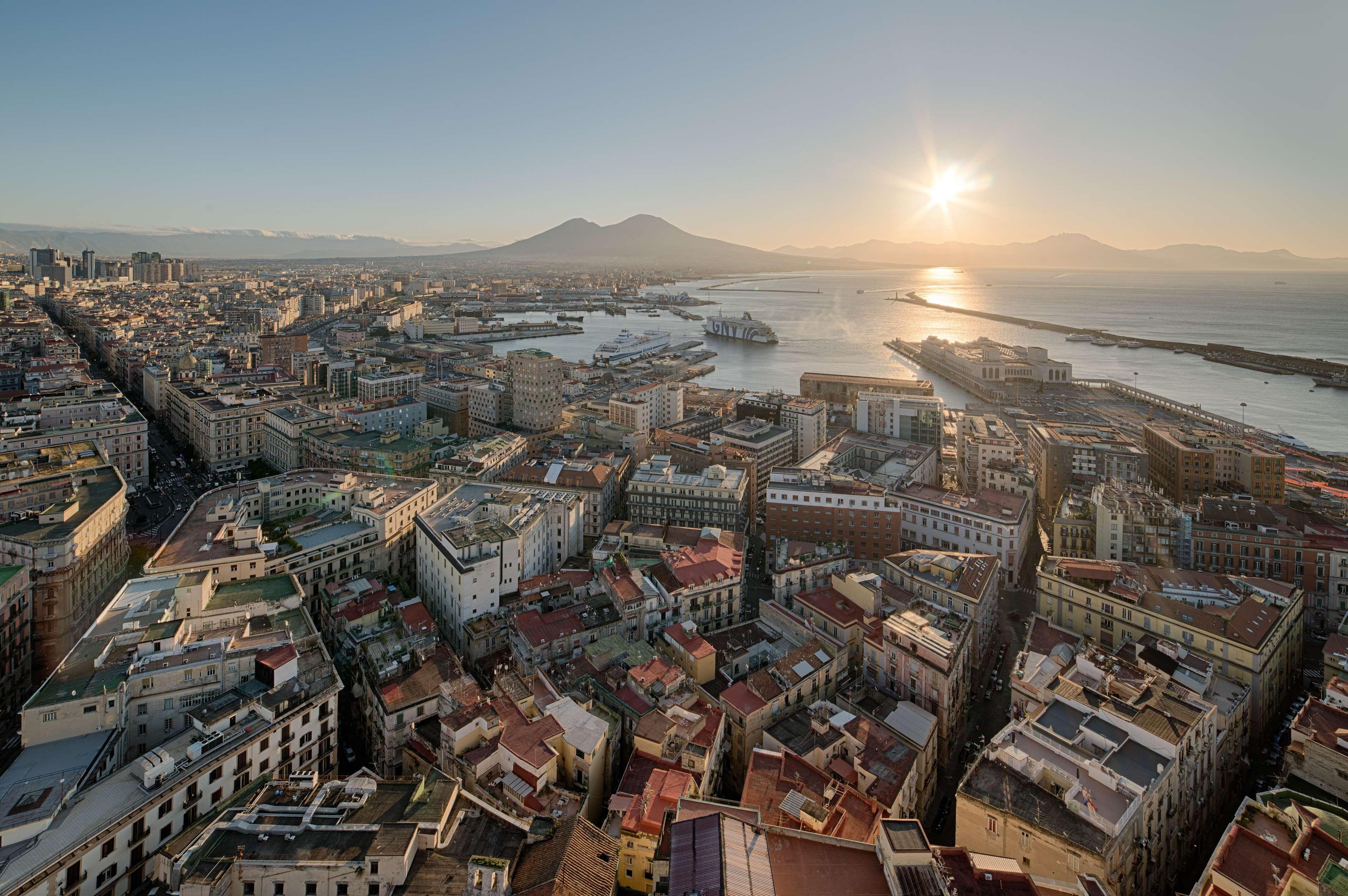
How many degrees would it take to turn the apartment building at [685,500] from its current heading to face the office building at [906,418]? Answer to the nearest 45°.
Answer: approximately 135° to its left

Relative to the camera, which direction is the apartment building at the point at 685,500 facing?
toward the camera

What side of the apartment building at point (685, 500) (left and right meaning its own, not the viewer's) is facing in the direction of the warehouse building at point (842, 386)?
back

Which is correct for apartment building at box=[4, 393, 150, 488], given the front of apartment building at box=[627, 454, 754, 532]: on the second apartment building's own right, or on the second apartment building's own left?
on the second apartment building's own right

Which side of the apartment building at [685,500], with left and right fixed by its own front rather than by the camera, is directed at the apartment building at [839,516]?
left

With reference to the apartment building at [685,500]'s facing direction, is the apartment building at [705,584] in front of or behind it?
in front

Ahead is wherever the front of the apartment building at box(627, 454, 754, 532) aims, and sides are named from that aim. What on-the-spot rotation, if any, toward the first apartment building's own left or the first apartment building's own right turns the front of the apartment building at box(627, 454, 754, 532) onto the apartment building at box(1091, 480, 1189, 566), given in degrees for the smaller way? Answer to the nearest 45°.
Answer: approximately 90° to the first apartment building's own left

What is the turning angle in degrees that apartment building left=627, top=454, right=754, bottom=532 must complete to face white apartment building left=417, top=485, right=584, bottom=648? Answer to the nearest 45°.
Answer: approximately 45° to its right

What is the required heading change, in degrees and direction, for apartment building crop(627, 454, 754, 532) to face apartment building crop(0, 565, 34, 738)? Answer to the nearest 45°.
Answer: approximately 45° to its right

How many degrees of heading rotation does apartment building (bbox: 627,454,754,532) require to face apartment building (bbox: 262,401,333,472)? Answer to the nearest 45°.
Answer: approximately 135° to its right
